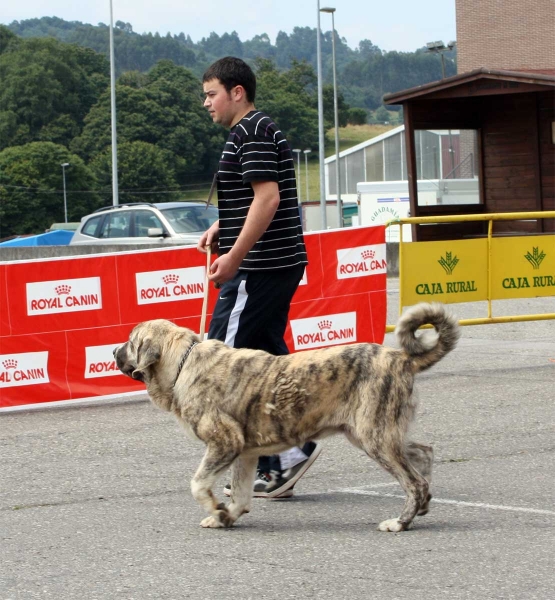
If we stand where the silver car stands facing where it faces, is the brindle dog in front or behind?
in front

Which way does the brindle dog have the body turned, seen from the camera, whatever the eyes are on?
to the viewer's left

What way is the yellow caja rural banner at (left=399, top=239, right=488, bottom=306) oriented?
toward the camera

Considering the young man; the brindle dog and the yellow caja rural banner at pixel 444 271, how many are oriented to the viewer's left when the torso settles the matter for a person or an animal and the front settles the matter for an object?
2

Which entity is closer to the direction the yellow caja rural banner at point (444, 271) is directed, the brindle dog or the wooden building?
the brindle dog

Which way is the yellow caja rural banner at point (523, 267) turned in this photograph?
toward the camera

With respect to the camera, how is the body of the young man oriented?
to the viewer's left

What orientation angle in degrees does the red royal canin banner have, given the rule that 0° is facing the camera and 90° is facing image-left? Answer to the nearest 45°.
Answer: approximately 0°

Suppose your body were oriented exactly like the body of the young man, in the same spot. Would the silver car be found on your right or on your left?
on your right

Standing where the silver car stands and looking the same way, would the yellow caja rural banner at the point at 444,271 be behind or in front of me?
in front

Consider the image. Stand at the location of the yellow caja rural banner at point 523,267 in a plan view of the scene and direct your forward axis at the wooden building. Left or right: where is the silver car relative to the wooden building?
left

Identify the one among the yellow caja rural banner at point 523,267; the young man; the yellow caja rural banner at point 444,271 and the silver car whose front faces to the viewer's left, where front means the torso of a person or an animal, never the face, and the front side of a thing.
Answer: the young man

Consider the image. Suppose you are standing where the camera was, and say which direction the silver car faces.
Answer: facing the viewer and to the right of the viewer

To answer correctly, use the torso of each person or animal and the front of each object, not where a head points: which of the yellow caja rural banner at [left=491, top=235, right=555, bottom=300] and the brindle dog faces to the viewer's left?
the brindle dog

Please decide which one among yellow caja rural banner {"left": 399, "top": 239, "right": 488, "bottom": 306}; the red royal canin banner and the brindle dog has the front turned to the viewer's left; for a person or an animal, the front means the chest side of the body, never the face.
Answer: the brindle dog

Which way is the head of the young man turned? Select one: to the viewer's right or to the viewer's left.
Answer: to the viewer's left

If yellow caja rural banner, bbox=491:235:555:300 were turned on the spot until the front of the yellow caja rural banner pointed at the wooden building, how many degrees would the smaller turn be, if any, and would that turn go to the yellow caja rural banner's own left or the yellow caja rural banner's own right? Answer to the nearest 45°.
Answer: approximately 180°
